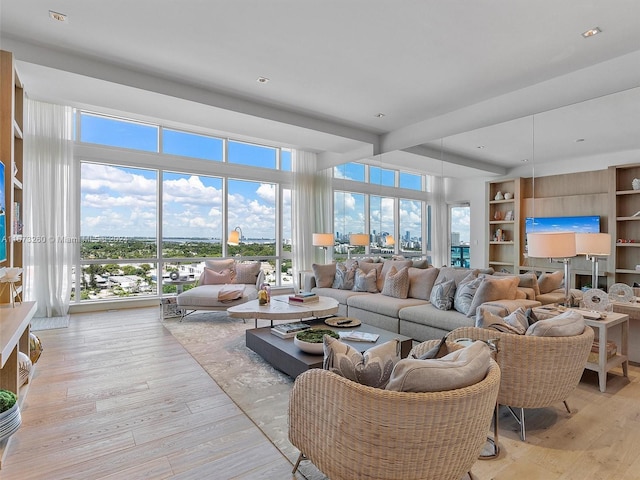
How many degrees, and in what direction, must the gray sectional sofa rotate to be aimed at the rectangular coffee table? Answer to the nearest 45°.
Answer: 0° — it already faces it

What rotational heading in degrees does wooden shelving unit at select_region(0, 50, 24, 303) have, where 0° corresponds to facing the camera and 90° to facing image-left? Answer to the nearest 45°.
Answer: approximately 270°

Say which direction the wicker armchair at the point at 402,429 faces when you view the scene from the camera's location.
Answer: facing away from the viewer and to the left of the viewer

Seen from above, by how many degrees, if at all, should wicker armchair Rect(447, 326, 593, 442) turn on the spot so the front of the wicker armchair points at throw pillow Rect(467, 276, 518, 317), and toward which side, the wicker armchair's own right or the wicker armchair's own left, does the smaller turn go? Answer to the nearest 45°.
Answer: approximately 45° to the wicker armchair's own right

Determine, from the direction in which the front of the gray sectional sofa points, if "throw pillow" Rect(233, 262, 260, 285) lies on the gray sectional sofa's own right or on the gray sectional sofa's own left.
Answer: on the gray sectional sofa's own right
